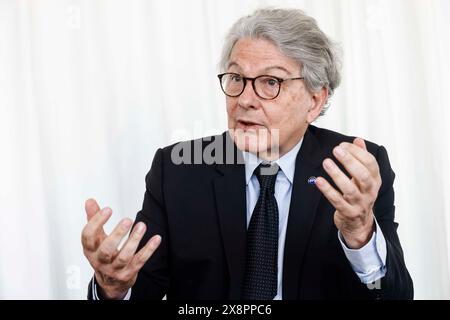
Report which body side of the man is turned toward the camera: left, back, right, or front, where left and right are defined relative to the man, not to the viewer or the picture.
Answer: front
